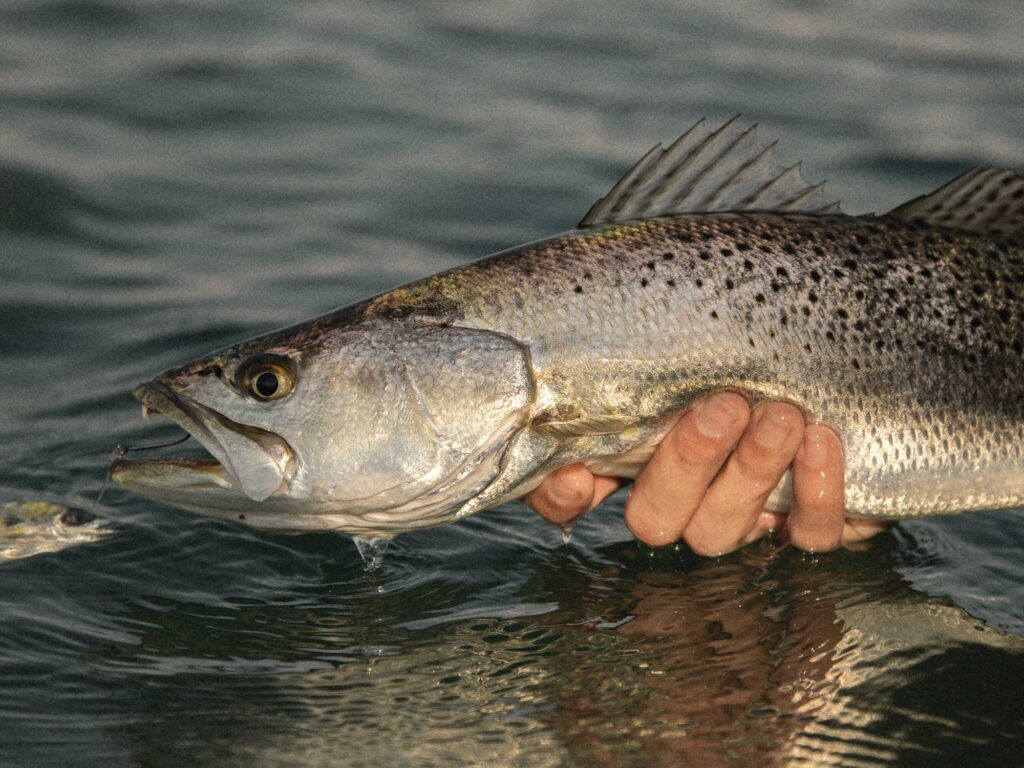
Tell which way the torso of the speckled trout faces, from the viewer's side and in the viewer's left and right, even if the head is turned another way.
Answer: facing to the left of the viewer
